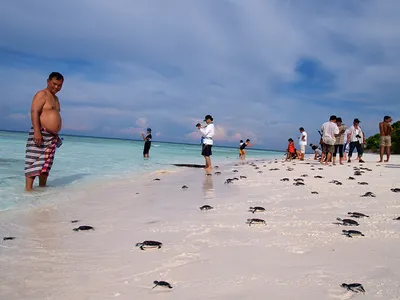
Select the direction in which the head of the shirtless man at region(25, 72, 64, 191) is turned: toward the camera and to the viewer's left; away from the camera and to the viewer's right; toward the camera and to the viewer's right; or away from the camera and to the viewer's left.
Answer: toward the camera and to the viewer's right

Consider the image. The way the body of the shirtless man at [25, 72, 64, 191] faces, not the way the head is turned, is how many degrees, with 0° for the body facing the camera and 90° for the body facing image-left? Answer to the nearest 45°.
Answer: approximately 315°

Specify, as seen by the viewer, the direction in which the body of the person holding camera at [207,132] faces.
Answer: to the viewer's left
